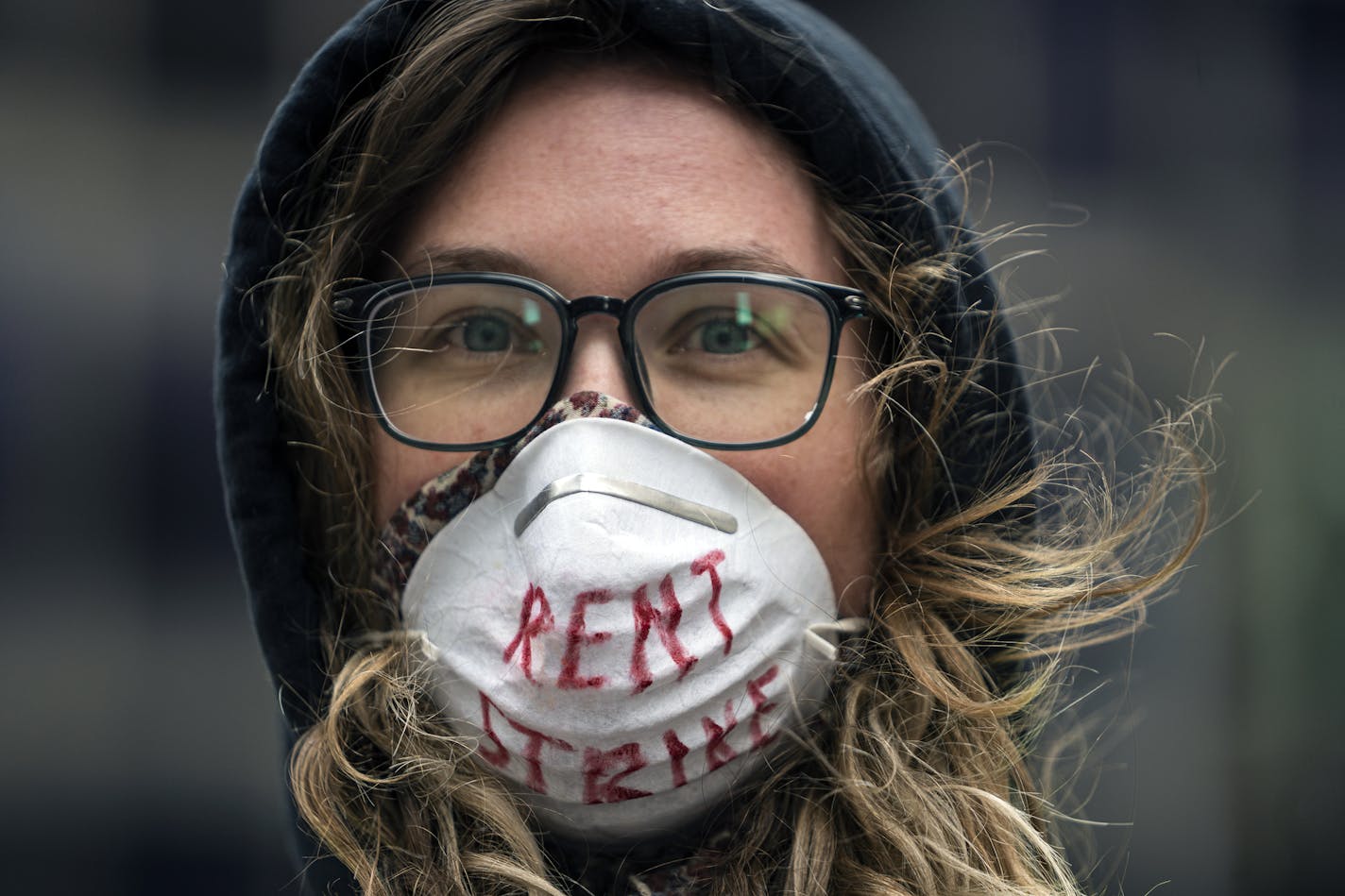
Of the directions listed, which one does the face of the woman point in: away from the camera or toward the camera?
toward the camera

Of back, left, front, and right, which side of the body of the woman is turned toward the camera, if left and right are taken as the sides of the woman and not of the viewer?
front
